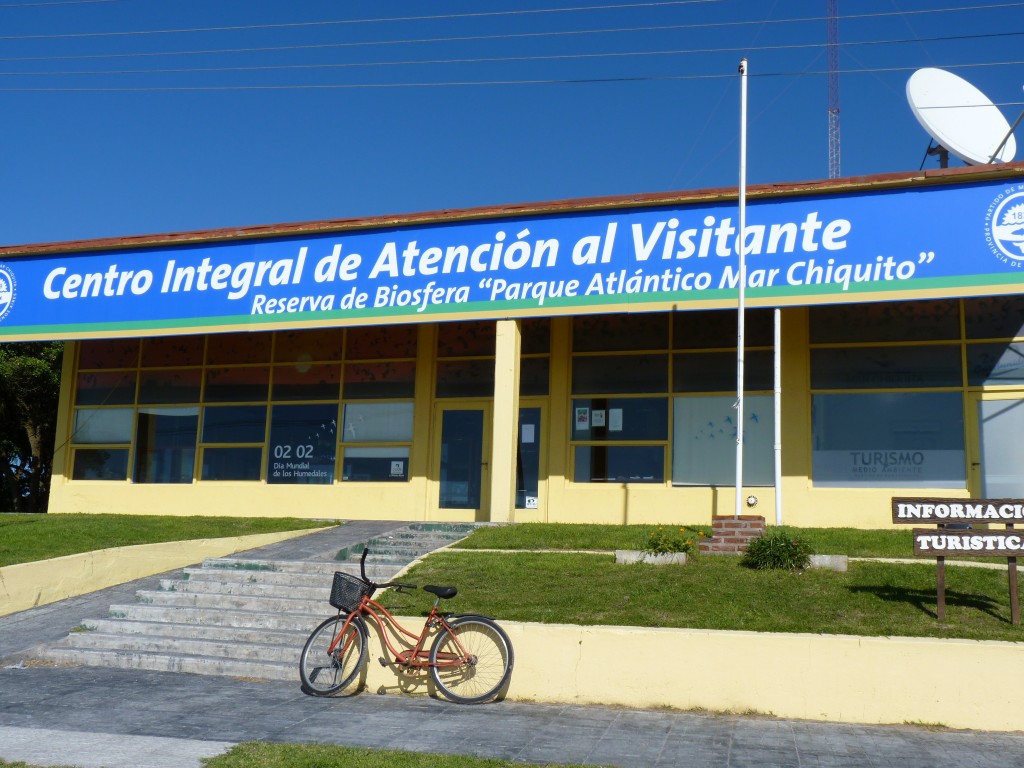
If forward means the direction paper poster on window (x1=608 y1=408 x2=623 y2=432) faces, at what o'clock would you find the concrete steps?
The concrete steps is roughly at 1 o'clock from the paper poster on window.

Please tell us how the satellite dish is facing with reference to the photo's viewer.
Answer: facing the viewer and to the right of the viewer

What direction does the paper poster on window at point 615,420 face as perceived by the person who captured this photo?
facing the viewer

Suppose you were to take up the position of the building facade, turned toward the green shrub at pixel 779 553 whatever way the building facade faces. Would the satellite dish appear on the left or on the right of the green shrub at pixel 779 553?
left

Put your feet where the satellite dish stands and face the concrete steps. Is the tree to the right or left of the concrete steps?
right

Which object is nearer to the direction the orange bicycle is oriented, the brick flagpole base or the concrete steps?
the concrete steps

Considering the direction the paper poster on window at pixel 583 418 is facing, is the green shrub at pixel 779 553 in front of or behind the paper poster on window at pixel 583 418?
in front

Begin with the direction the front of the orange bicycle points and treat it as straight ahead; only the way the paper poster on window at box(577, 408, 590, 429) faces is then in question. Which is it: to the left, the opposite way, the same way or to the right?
to the left

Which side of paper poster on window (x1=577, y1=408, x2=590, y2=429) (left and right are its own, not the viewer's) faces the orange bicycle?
front

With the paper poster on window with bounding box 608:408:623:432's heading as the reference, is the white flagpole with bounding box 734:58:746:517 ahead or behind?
ahead

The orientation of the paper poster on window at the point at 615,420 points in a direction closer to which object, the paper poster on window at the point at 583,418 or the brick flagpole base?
the brick flagpole base

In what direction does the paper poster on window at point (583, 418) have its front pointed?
toward the camera

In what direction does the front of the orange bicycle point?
to the viewer's left

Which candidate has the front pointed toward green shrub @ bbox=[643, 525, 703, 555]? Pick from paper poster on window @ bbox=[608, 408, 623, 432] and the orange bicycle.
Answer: the paper poster on window
